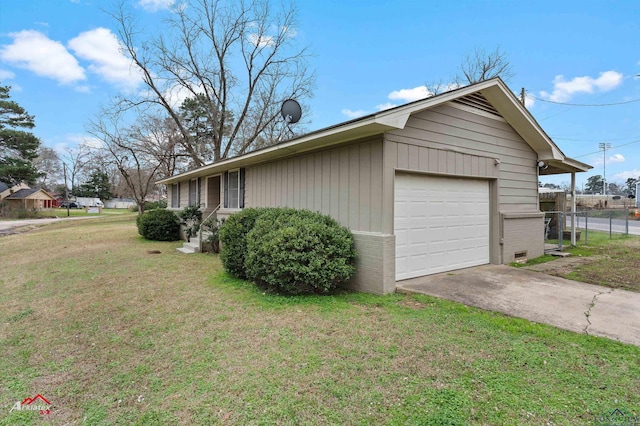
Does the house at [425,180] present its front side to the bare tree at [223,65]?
no

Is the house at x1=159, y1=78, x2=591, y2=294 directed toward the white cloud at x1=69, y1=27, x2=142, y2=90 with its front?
no

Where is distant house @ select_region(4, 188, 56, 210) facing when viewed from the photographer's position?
facing the viewer and to the right of the viewer

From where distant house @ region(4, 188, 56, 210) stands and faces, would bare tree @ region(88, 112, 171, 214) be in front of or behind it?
in front

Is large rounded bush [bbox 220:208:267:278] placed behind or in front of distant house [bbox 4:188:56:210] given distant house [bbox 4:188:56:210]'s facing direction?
in front

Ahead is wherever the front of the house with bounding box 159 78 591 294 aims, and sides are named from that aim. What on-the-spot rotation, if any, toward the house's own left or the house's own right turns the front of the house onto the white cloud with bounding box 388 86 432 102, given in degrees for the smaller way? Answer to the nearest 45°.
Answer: approximately 135° to the house's own right

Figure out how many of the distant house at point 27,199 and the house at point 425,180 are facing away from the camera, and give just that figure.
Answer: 0

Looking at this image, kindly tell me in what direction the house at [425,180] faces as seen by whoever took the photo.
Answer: facing the viewer and to the left of the viewer

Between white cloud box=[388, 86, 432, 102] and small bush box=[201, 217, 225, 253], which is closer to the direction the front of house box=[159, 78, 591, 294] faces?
the small bush

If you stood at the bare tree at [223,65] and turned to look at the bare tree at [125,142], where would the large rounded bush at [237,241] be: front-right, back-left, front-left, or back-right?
back-left

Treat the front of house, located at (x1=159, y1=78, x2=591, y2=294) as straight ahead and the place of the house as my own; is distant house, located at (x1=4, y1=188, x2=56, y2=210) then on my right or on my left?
on my right

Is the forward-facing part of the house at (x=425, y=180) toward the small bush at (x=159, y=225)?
no
